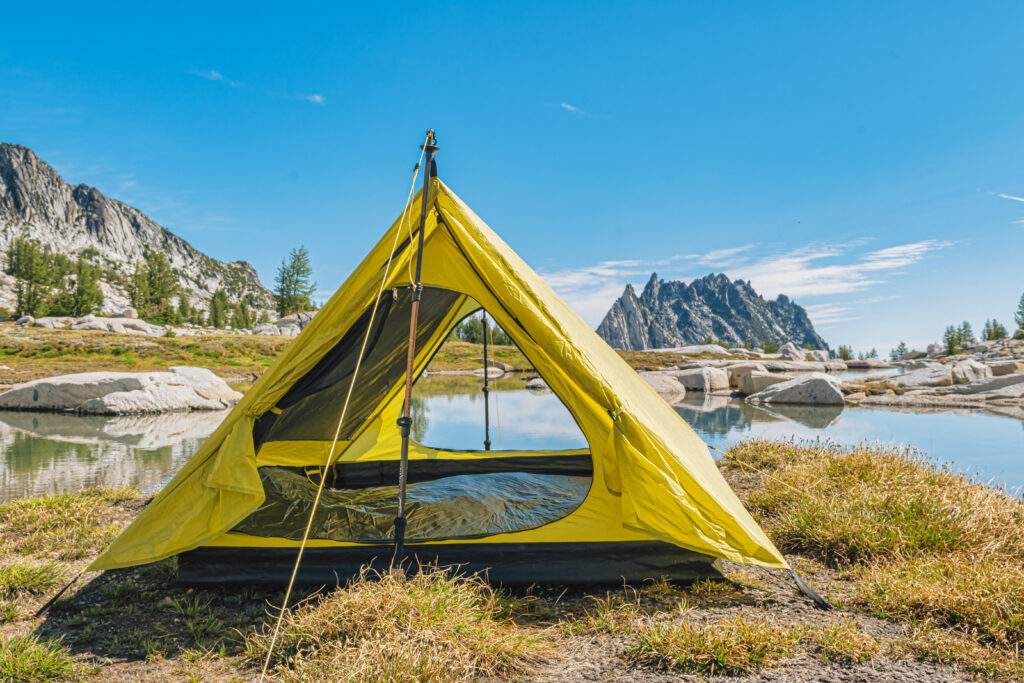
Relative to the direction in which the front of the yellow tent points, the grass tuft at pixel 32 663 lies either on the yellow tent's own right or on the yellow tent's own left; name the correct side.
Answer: on the yellow tent's own right

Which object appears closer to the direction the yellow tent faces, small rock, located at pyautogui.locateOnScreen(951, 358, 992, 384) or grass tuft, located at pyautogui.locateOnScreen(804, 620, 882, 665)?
the grass tuft

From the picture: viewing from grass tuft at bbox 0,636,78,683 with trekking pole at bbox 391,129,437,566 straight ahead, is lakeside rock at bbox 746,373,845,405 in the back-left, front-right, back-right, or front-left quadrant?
front-left

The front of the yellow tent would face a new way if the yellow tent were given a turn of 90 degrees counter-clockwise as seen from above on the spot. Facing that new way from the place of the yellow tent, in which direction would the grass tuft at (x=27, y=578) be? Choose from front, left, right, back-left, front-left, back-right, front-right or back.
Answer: back

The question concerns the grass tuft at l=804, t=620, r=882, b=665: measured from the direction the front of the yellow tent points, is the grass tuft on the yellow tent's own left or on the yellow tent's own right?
on the yellow tent's own left

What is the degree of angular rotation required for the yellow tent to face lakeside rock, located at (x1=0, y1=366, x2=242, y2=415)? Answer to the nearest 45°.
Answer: approximately 135° to its right

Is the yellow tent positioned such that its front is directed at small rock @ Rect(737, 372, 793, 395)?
no

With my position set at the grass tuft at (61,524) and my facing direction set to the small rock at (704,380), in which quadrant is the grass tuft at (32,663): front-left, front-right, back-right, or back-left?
back-right

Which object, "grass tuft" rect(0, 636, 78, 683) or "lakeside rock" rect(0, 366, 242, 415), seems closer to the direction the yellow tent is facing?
the grass tuft

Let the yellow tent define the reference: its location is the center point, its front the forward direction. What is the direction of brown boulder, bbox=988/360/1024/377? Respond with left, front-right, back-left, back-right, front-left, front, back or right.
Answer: back-left

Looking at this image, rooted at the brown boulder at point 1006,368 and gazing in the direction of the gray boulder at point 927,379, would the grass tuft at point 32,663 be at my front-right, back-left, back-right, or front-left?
front-left

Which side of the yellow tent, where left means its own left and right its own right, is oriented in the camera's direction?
front

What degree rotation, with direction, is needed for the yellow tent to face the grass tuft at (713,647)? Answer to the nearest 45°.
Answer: approximately 45° to its left

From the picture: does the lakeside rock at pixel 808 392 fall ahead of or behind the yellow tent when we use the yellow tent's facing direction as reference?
behind
